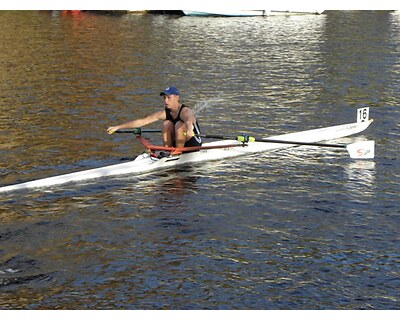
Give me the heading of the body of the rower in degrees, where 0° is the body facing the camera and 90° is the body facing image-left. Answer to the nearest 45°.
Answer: approximately 45°
